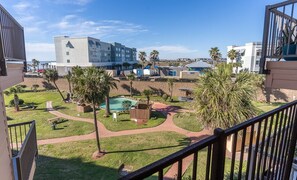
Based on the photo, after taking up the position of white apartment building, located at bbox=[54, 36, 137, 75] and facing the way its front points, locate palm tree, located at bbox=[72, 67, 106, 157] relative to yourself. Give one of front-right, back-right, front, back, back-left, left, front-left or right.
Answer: front-right

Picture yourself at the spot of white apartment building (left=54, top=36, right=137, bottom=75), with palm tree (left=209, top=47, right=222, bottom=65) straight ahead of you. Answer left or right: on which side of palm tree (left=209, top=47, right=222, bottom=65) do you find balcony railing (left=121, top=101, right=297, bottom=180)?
right

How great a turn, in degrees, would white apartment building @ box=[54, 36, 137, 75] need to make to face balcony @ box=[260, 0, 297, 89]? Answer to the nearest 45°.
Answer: approximately 45° to its right

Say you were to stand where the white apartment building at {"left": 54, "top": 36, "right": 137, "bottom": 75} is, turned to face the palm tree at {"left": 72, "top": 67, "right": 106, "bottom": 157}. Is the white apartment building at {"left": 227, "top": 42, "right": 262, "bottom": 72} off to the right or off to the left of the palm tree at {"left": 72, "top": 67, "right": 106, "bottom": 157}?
left

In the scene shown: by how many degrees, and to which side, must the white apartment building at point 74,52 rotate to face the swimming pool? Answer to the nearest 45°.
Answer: approximately 45° to its right

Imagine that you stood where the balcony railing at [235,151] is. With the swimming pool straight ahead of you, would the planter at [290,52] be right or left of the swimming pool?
right

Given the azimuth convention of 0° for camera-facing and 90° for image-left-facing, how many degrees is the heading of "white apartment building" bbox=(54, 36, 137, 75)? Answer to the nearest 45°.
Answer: approximately 315°

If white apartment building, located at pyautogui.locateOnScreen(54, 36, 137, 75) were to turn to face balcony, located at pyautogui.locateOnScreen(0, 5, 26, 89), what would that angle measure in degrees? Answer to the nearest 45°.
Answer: approximately 45° to its right
